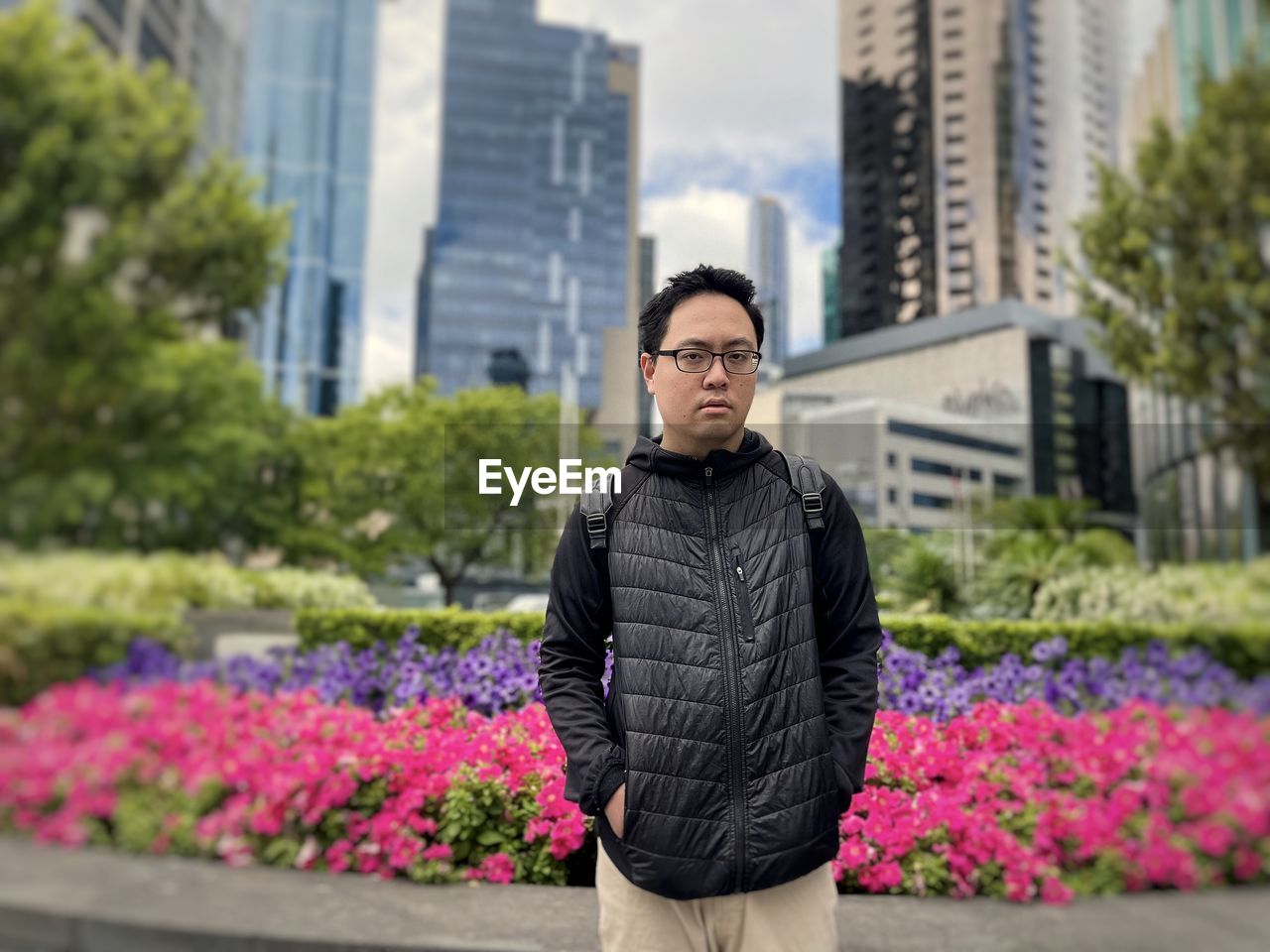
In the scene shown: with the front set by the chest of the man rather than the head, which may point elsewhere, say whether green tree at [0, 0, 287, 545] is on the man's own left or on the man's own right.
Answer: on the man's own right

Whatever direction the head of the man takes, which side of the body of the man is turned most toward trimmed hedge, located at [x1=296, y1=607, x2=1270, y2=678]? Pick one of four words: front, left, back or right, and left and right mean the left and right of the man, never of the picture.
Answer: back

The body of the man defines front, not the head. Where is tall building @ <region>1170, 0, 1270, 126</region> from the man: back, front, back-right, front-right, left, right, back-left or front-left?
back-left

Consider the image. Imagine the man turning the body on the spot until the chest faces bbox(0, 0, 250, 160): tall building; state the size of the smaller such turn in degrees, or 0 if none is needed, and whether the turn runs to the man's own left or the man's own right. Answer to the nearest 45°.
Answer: approximately 135° to the man's own right

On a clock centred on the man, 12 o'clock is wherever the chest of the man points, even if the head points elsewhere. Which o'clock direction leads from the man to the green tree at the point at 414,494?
The green tree is roughly at 5 o'clock from the man.

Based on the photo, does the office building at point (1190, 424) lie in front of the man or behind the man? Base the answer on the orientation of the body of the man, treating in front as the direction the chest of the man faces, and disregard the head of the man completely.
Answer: behind

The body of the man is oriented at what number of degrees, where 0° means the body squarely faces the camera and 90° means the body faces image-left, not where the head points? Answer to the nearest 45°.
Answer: approximately 0°
